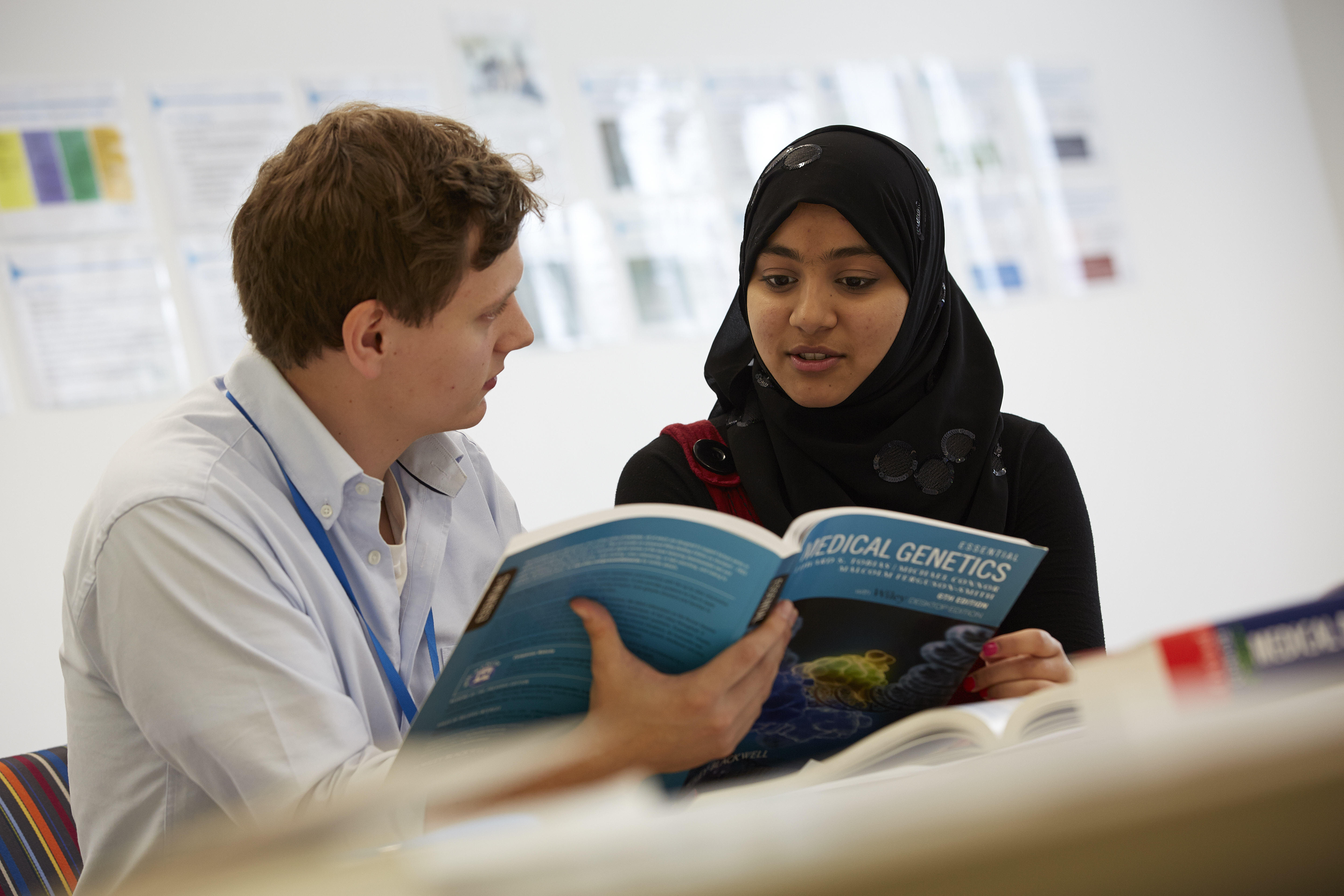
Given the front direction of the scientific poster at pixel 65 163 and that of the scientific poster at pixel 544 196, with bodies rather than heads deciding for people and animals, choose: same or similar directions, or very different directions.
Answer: same or similar directions

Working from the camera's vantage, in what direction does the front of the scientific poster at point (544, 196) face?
facing the viewer

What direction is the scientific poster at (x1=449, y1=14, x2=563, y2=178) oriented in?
toward the camera

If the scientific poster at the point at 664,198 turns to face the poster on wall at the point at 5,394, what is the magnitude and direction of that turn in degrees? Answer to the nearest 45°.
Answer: approximately 45° to its right

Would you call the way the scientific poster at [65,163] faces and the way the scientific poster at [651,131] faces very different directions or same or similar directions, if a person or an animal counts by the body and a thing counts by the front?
same or similar directions

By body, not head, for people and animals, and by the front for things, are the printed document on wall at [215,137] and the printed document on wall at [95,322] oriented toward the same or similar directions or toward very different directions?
same or similar directions

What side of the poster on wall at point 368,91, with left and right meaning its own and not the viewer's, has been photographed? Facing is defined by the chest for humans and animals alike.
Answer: front

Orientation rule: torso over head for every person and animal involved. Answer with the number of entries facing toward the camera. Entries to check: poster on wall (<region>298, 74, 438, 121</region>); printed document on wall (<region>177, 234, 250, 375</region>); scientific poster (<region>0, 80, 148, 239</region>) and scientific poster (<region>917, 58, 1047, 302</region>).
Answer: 4
